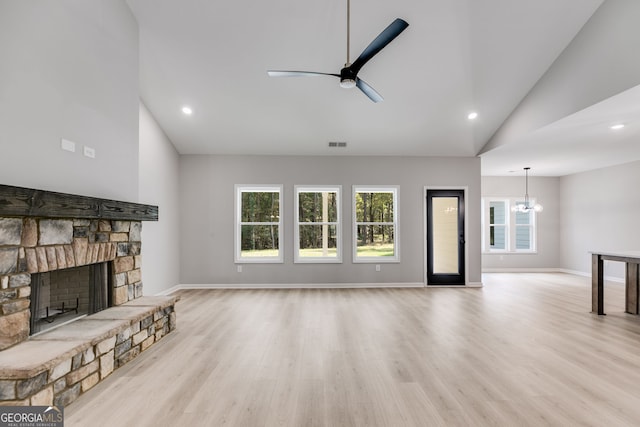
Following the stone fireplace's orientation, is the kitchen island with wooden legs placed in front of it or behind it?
in front

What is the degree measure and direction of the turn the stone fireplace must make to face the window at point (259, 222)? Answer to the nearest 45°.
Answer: approximately 90° to its left

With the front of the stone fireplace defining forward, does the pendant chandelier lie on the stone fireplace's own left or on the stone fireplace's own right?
on the stone fireplace's own left

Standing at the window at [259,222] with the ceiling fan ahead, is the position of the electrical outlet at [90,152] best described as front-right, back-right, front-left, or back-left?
front-right

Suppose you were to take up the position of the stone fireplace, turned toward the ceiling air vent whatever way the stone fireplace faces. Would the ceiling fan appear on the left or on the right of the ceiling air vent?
right

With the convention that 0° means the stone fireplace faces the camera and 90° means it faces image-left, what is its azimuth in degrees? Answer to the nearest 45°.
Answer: approximately 315°

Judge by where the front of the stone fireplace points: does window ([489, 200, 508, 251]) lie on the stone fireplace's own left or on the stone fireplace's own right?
on the stone fireplace's own left

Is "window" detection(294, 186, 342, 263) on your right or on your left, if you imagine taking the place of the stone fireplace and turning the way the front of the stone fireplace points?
on your left

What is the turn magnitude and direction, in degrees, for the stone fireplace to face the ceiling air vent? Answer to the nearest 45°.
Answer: approximately 90° to its left
